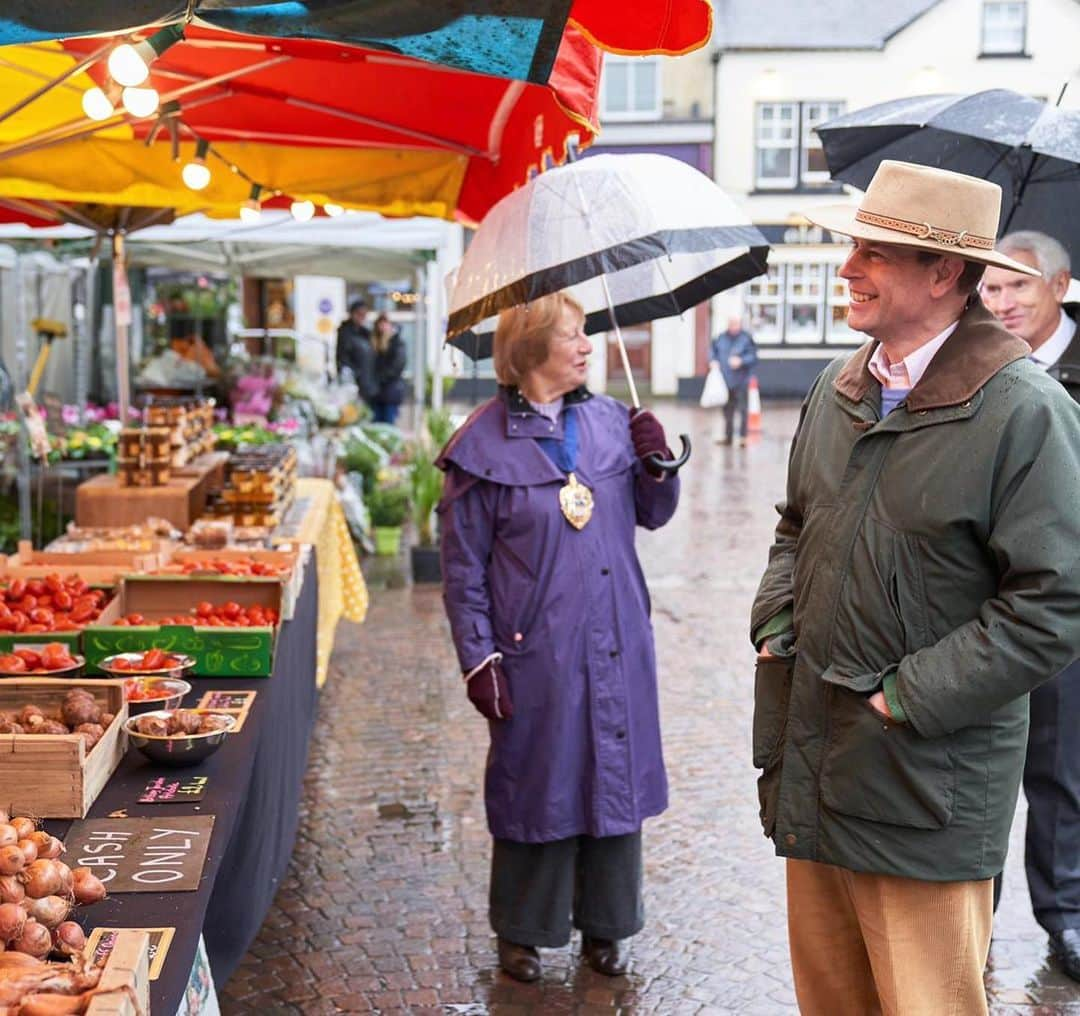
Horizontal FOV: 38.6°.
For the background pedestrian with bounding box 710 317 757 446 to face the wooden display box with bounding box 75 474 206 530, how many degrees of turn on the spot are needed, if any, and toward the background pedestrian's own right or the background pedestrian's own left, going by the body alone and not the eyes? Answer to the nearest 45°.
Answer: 0° — they already face it

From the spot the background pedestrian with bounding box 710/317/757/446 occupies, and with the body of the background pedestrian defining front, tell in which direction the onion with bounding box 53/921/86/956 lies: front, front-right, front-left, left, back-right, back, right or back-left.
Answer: front

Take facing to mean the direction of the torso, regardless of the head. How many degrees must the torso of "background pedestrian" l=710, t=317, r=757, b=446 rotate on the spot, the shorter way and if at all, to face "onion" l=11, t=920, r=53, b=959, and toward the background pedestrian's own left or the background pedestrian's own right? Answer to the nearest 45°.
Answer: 0° — they already face it

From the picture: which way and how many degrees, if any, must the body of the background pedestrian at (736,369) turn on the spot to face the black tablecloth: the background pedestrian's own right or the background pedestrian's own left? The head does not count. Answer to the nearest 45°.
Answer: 0° — they already face it

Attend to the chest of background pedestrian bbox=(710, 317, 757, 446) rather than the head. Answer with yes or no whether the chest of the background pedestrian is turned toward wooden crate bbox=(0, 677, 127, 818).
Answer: yes

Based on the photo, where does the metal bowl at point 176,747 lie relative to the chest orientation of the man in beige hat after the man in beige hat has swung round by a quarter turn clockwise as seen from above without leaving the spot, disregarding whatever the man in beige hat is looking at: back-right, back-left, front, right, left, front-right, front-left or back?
front-left

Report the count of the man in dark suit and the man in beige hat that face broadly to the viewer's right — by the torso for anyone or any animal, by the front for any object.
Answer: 0

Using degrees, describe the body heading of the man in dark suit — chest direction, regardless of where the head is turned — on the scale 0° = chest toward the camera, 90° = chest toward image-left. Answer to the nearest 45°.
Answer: approximately 45°

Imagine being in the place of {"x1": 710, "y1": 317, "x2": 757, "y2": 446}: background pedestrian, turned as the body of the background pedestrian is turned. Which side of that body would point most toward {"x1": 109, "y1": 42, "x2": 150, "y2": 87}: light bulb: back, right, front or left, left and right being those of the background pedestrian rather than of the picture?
front

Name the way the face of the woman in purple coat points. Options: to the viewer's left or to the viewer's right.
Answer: to the viewer's right

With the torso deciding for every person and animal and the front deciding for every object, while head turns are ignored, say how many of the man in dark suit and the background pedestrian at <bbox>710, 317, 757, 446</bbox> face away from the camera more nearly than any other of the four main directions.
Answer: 0

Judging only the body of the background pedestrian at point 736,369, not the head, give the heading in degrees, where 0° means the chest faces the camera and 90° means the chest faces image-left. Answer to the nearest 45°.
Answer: approximately 0°

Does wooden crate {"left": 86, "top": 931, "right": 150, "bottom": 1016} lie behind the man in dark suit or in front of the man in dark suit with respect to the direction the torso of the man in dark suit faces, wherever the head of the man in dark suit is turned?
in front

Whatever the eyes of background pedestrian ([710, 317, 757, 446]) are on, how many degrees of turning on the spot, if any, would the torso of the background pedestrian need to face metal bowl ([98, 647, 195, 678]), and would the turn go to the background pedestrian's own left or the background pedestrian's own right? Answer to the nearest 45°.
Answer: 0° — they already face it

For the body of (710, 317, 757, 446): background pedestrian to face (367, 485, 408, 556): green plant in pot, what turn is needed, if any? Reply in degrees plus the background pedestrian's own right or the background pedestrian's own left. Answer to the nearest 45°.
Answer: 0° — they already face it

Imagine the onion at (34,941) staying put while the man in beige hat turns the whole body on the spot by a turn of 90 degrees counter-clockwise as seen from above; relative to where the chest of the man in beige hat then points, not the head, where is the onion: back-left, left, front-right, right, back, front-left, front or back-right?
right

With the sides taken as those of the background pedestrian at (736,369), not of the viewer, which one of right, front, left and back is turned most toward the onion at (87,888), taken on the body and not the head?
front
